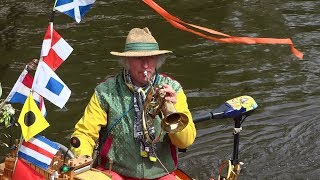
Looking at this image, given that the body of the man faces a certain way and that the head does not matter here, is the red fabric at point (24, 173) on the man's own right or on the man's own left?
on the man's own right

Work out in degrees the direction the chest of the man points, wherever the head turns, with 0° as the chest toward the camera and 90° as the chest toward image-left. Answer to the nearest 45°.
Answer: approximately 0°

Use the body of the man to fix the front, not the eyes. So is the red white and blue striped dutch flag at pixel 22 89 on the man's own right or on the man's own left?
on the man's own right

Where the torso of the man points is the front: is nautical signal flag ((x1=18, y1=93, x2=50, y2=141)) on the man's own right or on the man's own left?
on the man's own right
